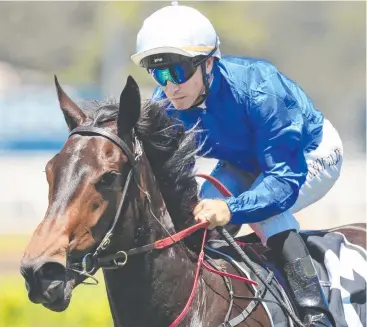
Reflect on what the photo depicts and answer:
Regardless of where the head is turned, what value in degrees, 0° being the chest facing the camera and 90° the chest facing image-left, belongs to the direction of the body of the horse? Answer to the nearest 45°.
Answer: approximately 45°

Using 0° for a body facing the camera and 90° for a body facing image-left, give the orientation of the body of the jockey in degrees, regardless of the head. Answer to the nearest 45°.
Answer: approximately 45°
